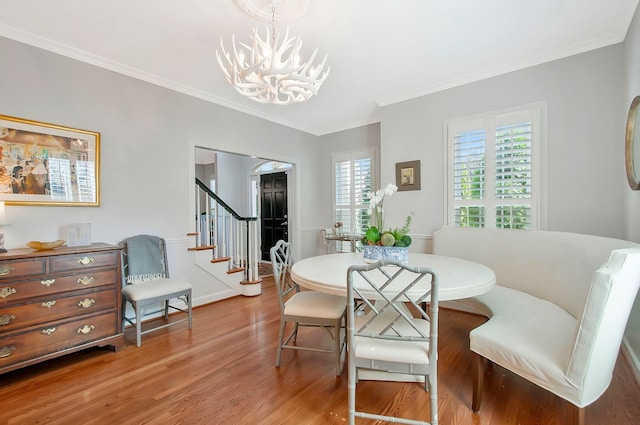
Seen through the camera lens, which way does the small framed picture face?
facing the viewer

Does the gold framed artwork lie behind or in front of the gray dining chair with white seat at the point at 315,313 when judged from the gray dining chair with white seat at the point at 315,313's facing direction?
behind

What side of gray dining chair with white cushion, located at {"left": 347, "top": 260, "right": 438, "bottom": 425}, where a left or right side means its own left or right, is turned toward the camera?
back

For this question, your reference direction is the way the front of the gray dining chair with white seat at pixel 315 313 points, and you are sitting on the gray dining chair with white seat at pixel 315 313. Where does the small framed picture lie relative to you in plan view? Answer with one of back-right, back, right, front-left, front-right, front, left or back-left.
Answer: front-left

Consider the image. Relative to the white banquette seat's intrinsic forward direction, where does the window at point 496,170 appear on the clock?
The window is roughly at 4 o'clock from the white banquette seat.

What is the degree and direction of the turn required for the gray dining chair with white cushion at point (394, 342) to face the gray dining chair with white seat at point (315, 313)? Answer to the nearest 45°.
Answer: approximately 45° to its left

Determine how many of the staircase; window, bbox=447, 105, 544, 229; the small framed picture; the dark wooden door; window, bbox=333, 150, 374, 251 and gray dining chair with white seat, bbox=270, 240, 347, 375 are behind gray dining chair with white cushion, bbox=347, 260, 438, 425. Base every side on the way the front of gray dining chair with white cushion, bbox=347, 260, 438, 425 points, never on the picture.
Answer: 0

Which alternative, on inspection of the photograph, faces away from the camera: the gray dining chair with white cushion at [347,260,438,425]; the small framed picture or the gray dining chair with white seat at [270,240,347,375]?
the gray dining chair with white cushion at [347,260,438,425]

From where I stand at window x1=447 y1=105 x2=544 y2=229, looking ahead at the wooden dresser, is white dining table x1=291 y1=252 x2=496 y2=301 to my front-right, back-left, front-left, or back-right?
front-left

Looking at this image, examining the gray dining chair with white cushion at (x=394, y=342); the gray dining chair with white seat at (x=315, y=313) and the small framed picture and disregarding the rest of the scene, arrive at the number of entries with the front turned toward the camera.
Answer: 1

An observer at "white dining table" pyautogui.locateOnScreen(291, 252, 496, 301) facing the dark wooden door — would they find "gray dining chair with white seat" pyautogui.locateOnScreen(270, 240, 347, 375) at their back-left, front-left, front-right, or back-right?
front-left

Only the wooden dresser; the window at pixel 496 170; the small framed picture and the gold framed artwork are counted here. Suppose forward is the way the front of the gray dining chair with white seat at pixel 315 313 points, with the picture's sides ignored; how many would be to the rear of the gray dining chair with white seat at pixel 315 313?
2

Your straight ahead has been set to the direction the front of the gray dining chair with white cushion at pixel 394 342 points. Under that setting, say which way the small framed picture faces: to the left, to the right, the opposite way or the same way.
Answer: the opposite way

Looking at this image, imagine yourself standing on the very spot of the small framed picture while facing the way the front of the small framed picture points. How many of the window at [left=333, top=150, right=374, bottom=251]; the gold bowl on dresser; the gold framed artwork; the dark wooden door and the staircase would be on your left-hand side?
0

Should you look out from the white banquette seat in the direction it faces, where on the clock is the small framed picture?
The small framed picture is roughly at 3 o'clock from the white banquette seat.

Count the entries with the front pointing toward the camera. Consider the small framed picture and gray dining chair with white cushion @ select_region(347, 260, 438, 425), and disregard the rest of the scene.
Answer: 1

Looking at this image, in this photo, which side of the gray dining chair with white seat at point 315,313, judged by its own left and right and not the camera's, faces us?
right

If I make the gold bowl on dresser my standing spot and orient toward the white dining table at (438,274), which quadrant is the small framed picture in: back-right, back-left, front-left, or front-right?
front-left

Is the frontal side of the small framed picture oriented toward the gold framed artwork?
no
